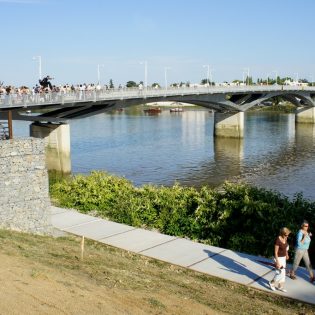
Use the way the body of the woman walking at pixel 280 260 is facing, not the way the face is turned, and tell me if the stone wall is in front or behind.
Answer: behind

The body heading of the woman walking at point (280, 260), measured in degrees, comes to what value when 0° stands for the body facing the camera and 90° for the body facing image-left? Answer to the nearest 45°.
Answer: approximately 315°
